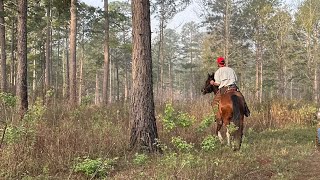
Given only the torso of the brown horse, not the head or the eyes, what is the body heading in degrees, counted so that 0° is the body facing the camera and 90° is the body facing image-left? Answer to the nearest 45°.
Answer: approximately 135°

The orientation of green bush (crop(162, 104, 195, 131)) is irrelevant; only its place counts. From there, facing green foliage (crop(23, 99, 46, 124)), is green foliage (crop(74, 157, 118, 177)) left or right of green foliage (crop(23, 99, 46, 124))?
left
